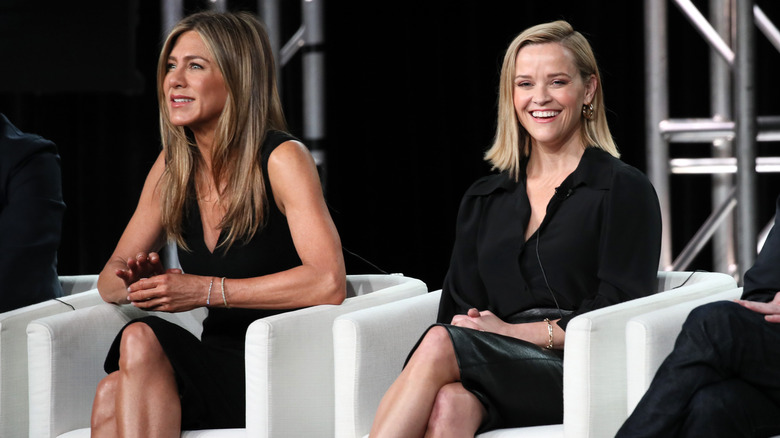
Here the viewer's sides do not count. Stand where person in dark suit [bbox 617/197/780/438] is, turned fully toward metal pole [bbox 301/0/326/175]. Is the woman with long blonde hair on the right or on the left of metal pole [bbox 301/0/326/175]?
left

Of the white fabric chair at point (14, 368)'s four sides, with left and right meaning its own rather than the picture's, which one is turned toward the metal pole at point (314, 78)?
back

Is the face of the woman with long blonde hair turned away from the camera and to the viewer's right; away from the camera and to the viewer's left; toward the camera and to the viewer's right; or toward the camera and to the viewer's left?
toward the camera and to the viewer's left

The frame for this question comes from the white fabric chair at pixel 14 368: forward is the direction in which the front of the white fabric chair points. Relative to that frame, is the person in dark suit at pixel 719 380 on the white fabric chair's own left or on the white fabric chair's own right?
on the white fabric chair's own left

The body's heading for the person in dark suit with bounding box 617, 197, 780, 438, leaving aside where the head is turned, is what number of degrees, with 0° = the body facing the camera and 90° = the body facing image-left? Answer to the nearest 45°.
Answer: approximately 45°

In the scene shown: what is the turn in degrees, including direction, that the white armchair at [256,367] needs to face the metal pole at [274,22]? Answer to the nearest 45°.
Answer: approximately 135° to its right

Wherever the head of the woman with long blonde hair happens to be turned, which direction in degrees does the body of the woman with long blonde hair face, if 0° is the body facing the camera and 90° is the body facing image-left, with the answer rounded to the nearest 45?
approximately 45°

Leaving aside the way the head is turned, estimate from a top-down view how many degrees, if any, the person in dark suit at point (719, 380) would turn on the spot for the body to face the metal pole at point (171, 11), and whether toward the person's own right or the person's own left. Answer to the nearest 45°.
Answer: approximately 90° to the person's own right
